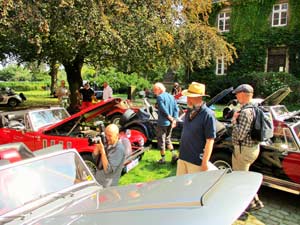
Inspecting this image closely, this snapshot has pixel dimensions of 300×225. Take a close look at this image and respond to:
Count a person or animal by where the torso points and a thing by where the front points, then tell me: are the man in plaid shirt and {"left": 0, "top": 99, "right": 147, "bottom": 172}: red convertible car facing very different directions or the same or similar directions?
very different directions

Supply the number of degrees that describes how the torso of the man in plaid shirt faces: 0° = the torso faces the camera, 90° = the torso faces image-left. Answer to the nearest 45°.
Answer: approximately 90°

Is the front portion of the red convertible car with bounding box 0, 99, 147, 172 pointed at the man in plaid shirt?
yes

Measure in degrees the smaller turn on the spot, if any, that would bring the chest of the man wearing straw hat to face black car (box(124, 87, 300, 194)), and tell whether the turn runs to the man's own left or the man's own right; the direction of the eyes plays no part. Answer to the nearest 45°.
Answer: approximately 180°

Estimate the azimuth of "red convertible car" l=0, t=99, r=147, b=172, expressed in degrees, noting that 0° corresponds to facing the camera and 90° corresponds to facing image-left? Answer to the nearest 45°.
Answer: approximately 315°

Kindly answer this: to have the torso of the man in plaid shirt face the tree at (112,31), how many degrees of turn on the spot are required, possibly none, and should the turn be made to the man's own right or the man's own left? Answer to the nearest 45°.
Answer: approximately 45° to the man's own right

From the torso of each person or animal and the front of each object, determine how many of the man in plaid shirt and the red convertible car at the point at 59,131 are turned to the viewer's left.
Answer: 1
